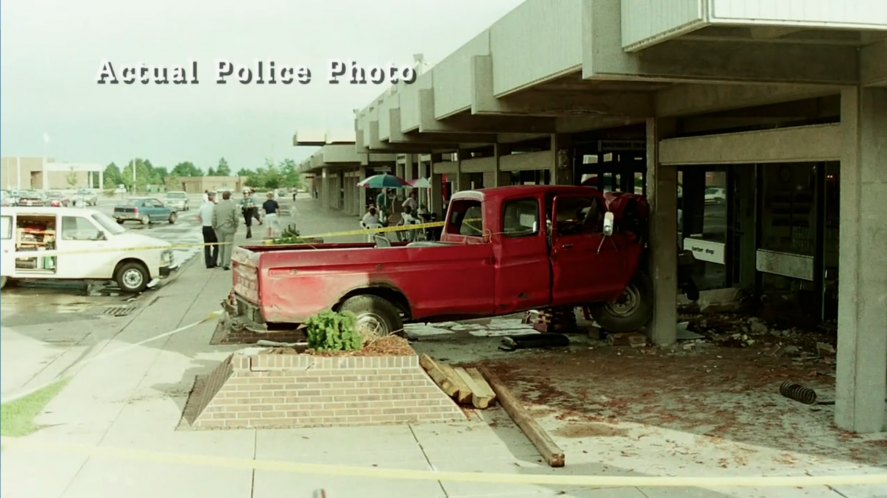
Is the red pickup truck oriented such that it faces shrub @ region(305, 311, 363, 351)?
no

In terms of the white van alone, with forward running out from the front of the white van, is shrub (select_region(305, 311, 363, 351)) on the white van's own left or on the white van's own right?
on the white van's own right

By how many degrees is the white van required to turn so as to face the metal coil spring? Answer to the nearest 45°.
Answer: approximately 45° to its right

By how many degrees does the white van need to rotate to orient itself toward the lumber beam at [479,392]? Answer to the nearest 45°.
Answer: approximately 90° to its right

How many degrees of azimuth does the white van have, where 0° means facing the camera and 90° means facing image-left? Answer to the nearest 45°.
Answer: approximately 270°

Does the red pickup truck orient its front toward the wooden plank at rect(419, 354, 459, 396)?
no

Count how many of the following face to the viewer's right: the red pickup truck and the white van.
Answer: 2

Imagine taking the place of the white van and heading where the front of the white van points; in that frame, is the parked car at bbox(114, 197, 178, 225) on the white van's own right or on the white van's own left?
on the white van's own left

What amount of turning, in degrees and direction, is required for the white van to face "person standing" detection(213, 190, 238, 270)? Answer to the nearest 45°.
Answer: approximately 45° to its left

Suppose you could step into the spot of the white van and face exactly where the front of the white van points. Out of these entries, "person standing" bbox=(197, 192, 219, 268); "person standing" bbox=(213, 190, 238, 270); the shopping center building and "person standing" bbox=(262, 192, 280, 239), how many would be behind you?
0

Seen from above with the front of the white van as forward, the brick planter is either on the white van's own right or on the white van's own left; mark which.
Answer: on the white van's own right

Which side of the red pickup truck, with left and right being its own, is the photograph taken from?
right

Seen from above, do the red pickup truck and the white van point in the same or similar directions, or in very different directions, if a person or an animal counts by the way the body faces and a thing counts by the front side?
same or similar directions

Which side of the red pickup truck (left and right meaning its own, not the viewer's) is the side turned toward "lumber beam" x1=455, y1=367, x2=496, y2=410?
right

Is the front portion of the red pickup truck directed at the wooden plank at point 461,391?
no

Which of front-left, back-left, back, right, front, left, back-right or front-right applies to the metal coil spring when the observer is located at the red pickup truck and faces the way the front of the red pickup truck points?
front-right

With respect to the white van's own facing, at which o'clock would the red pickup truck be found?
The red pickup truck is roughly at 2 o'clock from the white van.
